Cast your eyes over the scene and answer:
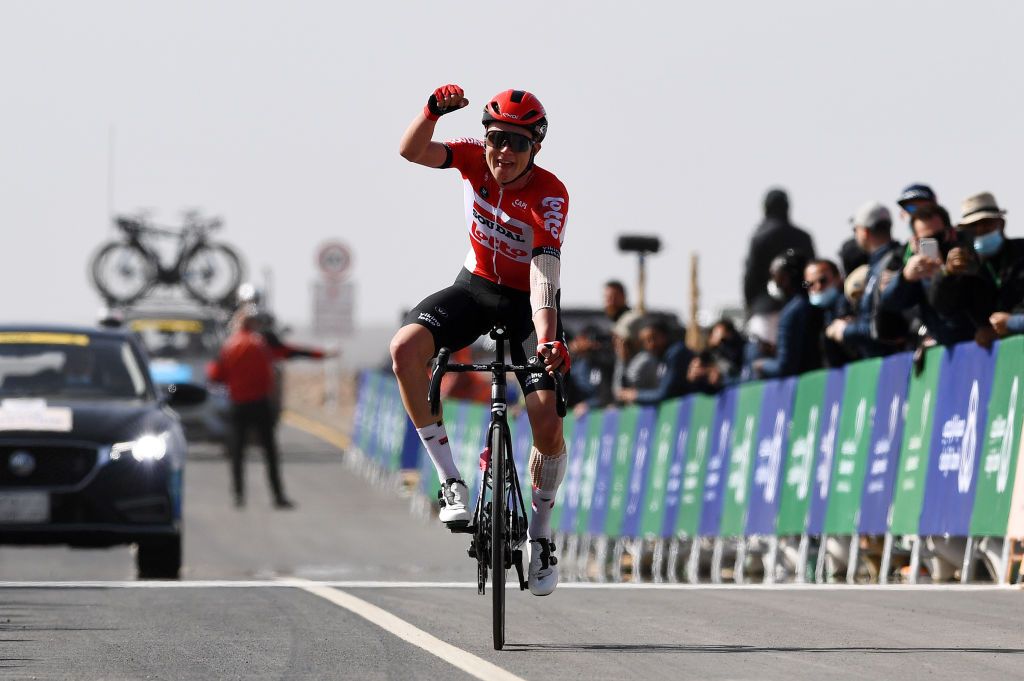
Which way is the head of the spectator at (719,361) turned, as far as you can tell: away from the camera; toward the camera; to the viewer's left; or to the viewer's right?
to the viewer's left

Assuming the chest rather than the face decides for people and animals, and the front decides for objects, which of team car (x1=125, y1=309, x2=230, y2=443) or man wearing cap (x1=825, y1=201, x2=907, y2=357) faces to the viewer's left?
the man wearing cap

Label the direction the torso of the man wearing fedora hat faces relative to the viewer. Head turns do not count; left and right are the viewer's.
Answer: facing the viewer and to the left of the viewer

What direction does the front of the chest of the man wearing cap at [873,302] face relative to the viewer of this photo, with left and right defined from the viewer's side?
facing to the left of the viewer

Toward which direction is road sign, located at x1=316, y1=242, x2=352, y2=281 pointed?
toward the camera

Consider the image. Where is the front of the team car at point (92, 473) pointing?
toward the camera

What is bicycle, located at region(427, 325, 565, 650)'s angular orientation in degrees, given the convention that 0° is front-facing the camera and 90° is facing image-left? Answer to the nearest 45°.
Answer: approximately 0°

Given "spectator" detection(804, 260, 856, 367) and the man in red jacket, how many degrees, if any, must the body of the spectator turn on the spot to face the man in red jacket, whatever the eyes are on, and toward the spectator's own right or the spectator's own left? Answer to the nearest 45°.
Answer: approximately 90° to the spectator's own right

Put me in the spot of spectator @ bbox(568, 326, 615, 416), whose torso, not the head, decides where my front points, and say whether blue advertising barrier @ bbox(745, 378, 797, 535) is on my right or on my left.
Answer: on my left

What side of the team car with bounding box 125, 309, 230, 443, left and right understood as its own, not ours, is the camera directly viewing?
front

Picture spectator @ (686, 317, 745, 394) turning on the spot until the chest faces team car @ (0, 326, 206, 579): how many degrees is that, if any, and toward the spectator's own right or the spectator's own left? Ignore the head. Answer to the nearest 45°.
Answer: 0° — they already face it
